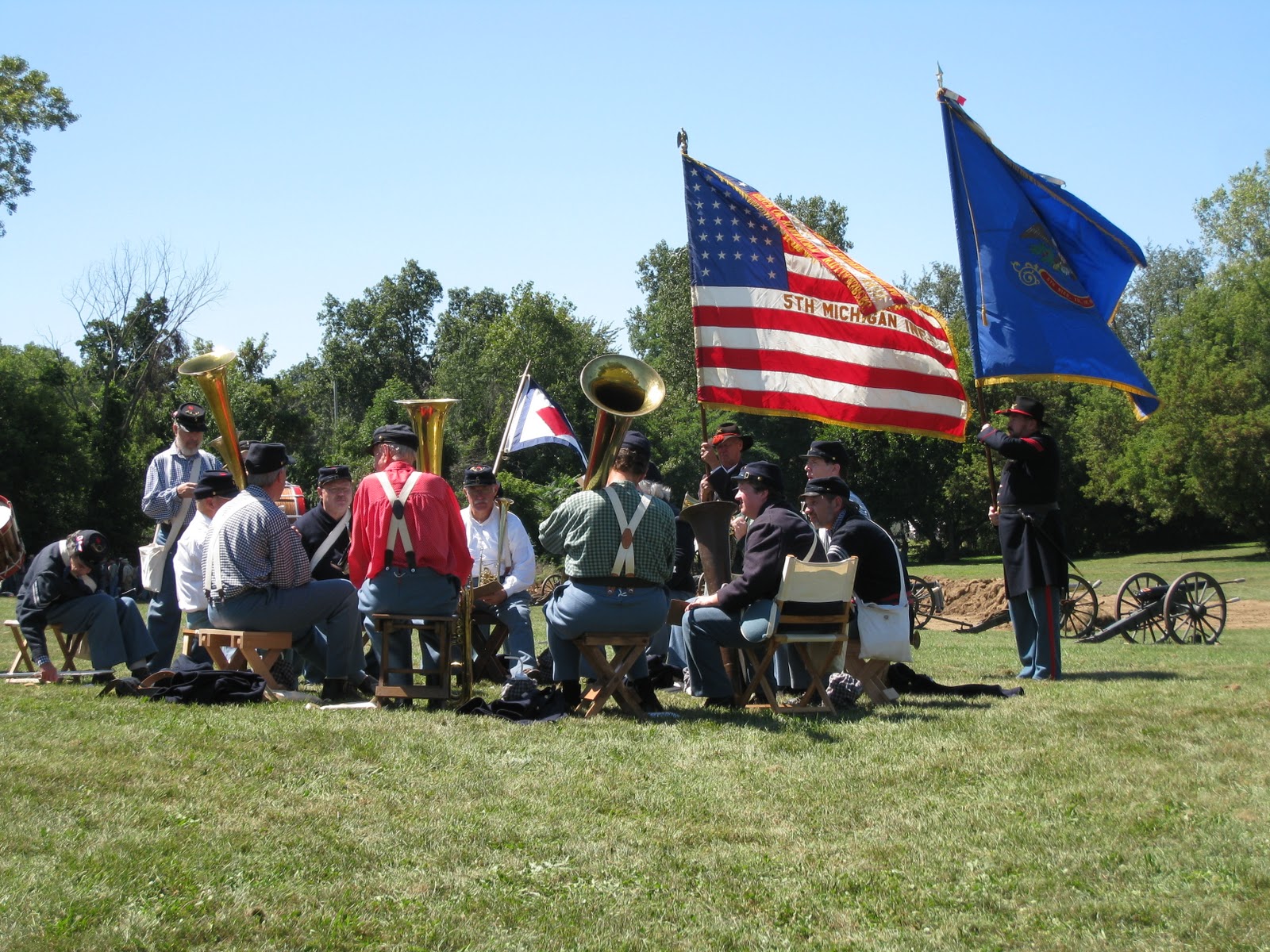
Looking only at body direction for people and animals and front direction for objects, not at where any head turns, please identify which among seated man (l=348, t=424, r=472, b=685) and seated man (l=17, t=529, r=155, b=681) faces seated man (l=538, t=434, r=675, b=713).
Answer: seated man (l=17, t=529, r=155, b=681)

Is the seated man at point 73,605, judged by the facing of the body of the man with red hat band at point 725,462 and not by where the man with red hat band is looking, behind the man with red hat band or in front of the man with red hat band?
in front

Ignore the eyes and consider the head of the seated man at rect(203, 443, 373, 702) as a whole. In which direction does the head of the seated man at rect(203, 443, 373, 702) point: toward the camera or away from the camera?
away from the camera

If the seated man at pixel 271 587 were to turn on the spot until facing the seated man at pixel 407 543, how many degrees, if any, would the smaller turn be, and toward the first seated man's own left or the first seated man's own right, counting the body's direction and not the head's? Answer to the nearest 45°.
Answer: approximately 90° to the first seated man's own right

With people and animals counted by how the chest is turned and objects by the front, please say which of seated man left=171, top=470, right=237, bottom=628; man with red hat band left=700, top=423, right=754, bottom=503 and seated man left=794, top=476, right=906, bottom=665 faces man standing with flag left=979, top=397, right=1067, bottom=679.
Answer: seated man left=171, top=470, right=237, bottom=628

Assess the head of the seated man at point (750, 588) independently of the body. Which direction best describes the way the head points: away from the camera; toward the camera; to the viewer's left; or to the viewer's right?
to the viewer's left

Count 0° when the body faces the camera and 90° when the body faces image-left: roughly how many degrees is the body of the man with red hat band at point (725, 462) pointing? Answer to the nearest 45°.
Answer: approximately 45°

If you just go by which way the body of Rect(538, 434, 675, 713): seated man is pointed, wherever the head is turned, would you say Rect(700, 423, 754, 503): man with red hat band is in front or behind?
in front

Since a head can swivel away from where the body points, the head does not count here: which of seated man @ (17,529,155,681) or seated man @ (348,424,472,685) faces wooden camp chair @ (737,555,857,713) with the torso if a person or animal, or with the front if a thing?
seated man @ (17,529,155,681)

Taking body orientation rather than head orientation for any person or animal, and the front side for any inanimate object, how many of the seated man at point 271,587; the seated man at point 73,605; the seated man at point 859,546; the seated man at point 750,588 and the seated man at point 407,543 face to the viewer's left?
2

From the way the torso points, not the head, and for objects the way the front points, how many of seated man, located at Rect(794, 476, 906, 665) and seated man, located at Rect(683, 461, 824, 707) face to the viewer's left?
2

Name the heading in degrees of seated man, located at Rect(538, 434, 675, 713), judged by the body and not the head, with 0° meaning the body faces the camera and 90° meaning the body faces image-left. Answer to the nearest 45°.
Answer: approximately 180°

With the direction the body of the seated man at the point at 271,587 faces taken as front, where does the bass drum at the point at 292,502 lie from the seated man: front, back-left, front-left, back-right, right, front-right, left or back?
front-left

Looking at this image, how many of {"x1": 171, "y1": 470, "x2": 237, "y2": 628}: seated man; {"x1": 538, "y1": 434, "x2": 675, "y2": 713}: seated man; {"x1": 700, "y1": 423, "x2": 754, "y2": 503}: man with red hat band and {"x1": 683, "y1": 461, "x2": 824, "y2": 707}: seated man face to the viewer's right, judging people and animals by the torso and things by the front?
1

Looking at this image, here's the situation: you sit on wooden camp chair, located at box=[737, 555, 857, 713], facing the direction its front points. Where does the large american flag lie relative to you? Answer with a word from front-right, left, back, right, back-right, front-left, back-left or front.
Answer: front-right

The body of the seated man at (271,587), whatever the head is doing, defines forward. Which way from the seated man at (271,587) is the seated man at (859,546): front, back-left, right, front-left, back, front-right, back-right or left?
front-right

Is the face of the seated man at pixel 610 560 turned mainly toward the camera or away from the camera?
away from the camera

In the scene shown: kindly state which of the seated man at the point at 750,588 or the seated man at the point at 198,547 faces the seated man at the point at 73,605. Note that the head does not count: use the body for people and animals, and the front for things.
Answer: the seated man at the point at 750,588

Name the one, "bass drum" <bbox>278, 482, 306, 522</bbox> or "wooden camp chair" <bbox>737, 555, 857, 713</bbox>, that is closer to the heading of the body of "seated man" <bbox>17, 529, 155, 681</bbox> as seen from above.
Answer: the wooden camp chair
